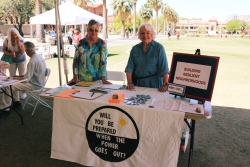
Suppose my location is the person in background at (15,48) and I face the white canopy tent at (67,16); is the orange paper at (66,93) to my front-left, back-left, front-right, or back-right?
back-right

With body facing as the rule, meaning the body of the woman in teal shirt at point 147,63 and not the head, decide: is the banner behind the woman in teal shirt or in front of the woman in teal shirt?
in front

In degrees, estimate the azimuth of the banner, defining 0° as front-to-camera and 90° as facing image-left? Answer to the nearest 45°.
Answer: approximately 0°

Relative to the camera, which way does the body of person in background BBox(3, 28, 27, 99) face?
toward the camera

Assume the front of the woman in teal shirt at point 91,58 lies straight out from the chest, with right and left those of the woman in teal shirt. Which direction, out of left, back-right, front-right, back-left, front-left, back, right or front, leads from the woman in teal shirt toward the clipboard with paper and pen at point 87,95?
front

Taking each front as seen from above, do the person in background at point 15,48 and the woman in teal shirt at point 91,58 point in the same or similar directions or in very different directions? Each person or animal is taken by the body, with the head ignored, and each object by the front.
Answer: same or similar directions

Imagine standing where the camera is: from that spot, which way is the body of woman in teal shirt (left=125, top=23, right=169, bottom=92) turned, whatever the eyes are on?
toward the camera

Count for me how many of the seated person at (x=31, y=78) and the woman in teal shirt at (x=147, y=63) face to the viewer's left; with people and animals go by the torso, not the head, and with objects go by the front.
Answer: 1

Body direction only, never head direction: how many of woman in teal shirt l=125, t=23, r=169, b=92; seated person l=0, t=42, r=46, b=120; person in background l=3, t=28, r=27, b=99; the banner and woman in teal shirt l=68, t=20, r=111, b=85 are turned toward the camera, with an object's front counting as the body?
4

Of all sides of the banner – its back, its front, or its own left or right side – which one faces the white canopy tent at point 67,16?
back

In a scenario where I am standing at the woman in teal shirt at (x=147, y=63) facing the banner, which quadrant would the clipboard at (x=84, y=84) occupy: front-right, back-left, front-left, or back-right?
front-right

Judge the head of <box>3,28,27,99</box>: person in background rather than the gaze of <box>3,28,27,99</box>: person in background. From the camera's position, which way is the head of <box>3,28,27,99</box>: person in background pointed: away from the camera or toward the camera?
toward the camera

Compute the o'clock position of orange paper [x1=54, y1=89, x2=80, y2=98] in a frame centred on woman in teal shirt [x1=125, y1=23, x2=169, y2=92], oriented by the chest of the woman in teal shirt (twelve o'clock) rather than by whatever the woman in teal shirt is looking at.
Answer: The orange paper is roughly at 2 o'clock from the woman in teal shirt.

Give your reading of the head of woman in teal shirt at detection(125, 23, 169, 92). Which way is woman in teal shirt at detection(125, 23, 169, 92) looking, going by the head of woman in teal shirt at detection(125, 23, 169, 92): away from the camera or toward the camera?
toward the camera

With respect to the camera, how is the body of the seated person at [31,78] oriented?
to the viewer's left
